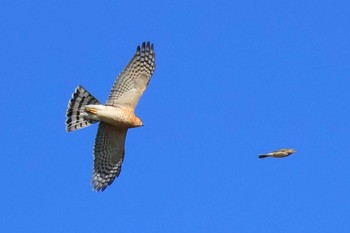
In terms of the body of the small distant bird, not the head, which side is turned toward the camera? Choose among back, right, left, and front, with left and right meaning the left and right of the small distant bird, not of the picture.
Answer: right
